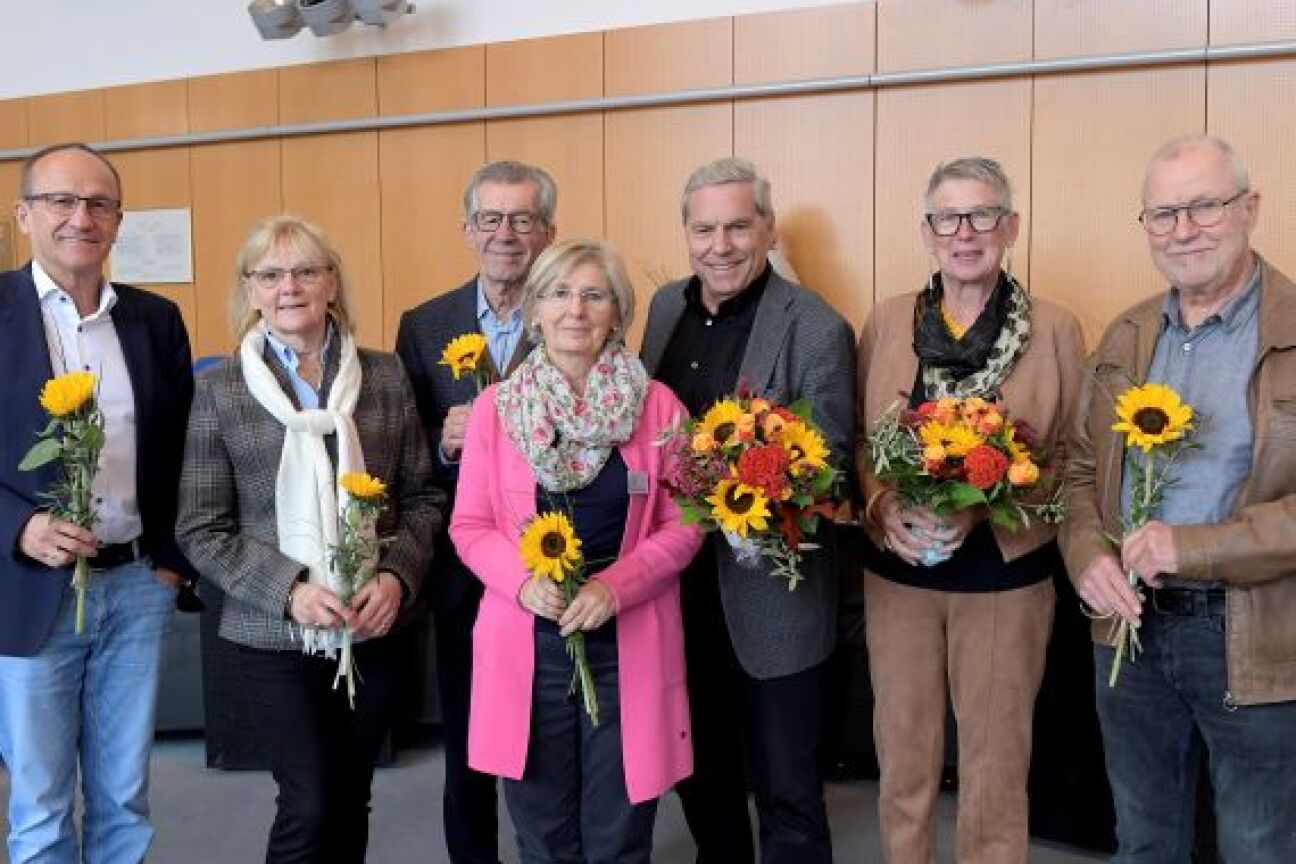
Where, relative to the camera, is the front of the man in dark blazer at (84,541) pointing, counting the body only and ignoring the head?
toward the camera

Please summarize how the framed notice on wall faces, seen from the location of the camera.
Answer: facing the viewer

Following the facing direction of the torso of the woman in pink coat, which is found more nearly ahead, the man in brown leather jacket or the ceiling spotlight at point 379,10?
the man in brown leather jacket

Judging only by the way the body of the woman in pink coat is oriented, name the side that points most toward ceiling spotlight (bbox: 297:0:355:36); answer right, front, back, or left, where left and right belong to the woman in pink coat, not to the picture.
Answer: back

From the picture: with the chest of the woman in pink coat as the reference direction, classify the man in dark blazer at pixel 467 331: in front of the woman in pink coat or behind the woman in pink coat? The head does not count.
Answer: behind

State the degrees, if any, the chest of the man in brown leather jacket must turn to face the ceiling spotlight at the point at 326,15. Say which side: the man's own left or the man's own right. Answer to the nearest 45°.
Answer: approximately 90° to the man's own right

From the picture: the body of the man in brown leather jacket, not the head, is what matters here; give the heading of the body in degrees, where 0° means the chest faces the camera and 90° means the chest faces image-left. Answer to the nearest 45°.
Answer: approximately 45°

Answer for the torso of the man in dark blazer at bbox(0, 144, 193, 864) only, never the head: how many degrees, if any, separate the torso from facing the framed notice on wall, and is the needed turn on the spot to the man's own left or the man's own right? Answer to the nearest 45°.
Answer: approximately 180°

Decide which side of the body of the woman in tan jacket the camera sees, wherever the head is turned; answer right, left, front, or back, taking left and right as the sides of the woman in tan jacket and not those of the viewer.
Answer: front

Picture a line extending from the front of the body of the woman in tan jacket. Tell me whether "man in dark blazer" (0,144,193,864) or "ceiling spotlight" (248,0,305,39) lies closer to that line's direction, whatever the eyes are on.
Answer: the man in dark blazer

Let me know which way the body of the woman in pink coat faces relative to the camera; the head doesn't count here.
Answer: toward the camera
